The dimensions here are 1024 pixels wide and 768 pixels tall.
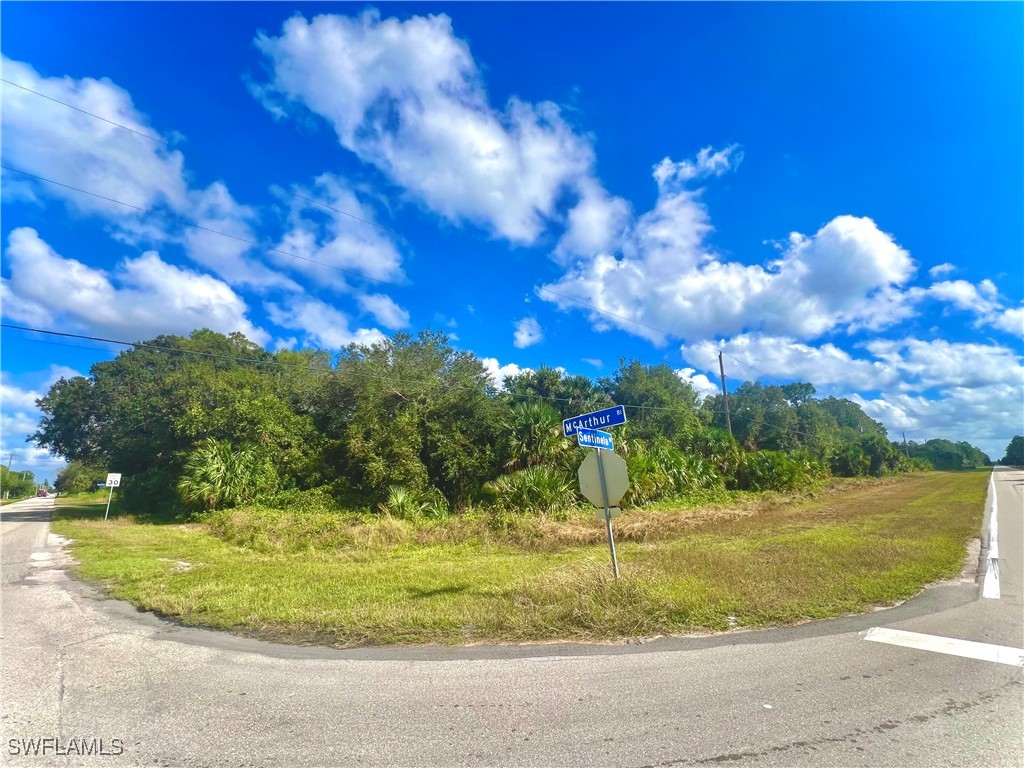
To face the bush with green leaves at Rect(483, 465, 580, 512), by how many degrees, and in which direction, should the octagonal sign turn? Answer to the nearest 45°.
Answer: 0° — it already faces it

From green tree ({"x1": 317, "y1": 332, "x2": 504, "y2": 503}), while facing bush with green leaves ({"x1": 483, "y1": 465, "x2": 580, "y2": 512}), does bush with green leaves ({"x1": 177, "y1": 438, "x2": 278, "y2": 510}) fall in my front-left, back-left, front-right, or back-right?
back-right

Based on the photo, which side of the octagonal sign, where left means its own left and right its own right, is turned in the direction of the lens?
back

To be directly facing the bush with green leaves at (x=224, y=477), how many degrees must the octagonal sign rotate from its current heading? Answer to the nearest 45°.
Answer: approximately 45° to its left

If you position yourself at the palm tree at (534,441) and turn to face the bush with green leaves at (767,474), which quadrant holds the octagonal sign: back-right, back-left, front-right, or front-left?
back-right

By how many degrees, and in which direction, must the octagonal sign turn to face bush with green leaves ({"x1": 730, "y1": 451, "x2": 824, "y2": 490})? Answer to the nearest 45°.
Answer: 0° — it already faces it

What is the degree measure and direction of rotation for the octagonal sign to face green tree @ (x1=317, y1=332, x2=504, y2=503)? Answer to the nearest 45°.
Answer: approximately 45° to its left
